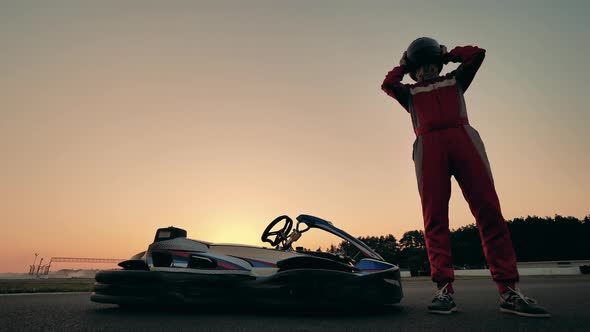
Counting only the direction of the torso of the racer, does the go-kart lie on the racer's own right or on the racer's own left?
on the racer's own right

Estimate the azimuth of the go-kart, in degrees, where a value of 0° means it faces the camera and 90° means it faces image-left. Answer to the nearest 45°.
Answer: approximately 270°

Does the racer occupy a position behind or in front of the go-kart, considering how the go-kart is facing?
in front

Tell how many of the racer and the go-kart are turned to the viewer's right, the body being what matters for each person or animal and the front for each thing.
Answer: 1

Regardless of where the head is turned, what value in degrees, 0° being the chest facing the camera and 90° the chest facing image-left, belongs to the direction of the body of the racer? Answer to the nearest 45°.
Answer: approximately 0°
